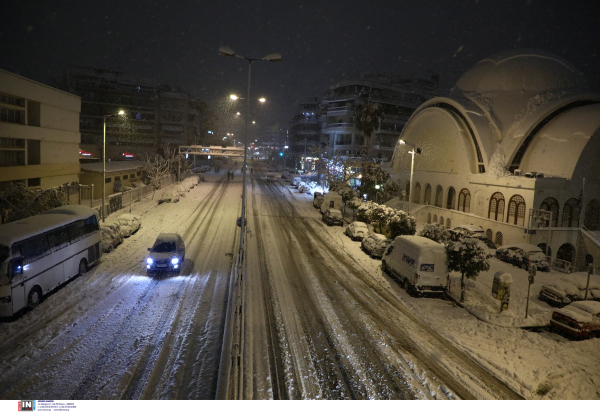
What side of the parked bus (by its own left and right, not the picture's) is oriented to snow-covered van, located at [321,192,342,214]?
back

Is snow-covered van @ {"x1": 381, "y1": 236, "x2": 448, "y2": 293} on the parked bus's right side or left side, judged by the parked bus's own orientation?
on its left

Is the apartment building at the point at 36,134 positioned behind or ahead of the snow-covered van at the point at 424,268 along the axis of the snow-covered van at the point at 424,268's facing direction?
ahead

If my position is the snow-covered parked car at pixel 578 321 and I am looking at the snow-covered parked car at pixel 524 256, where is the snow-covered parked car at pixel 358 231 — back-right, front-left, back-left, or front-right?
front-left

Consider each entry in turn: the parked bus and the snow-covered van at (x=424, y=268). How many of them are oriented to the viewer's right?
0

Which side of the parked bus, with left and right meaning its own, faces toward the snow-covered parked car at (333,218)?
back

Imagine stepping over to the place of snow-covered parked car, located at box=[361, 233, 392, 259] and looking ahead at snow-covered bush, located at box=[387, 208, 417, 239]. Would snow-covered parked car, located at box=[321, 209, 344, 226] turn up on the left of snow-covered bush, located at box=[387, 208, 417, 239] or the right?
left

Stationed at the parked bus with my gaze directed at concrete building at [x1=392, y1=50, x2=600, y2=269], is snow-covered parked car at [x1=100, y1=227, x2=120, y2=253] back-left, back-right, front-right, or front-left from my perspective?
front-left

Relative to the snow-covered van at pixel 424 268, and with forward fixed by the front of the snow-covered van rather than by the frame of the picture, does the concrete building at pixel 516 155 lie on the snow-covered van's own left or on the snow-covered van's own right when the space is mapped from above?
on the snow-covered van's own right

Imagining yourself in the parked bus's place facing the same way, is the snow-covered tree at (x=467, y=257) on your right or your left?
on your left

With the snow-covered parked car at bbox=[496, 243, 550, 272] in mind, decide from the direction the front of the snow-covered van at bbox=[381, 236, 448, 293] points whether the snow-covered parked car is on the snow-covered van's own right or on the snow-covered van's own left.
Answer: on the snow-covered van's own right

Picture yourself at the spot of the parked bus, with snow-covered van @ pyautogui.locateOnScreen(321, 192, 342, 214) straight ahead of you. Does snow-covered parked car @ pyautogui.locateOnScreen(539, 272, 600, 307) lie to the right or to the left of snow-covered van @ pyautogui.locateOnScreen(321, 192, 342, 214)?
right

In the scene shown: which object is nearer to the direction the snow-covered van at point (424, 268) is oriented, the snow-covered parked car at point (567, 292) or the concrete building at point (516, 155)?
the concrete building

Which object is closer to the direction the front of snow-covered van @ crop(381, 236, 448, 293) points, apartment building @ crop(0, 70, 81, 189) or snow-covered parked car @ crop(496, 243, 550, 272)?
the apartment building

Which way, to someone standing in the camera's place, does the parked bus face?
facing the viewer and to the left of the viewer

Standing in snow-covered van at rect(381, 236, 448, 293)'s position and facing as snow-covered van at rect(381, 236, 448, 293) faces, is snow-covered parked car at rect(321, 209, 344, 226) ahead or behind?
ahead

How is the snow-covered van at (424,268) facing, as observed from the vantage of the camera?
facing away from the viewer and to the left of the viewer
